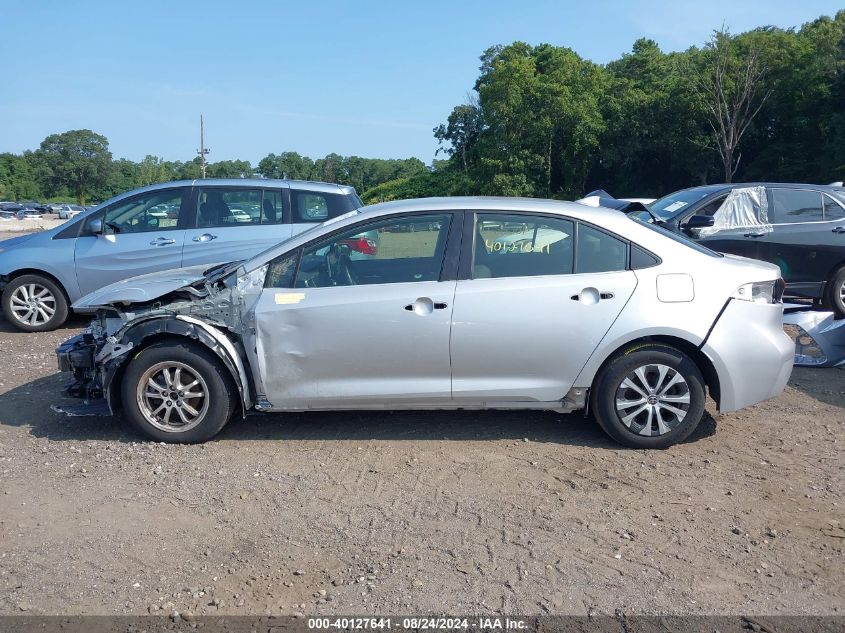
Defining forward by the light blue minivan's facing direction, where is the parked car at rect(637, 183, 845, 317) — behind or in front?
behind

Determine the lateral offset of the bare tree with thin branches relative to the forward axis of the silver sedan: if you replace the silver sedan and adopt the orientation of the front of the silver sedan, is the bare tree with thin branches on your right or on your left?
on your right

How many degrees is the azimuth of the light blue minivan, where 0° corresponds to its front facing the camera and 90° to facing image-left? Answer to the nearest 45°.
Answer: approximately 90°

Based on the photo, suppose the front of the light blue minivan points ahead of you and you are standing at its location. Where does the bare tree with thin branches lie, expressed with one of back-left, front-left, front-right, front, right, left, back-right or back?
back-right

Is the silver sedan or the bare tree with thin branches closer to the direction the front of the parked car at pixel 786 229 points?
the silver sedan

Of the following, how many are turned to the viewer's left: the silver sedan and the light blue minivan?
2

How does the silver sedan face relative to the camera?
to the viewer's left

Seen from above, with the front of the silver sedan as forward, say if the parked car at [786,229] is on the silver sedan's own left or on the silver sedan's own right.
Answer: on the silver sedan's own right

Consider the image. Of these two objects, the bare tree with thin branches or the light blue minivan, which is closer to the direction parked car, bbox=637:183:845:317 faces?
the light blue minivan

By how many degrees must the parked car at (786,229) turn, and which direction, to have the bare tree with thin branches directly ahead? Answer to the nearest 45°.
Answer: approximately 135° to its right
